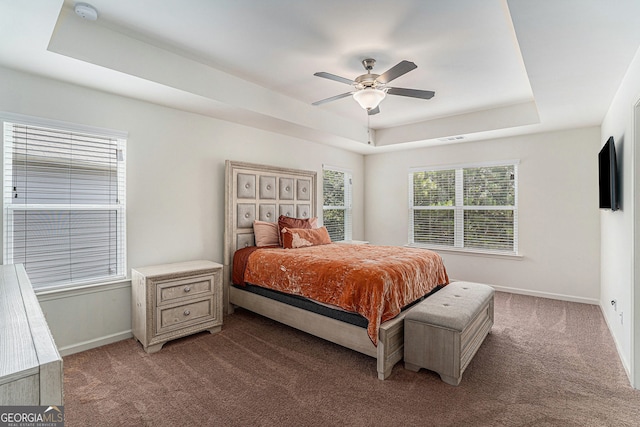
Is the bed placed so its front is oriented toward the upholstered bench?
yes

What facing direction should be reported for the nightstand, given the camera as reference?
facing the viewer and to the right of the viewer

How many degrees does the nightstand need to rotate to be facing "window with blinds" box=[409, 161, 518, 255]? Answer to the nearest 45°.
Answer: approximately 45° to its left

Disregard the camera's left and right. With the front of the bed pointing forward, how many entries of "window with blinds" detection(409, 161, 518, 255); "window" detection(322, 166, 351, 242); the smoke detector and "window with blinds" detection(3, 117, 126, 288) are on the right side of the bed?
2

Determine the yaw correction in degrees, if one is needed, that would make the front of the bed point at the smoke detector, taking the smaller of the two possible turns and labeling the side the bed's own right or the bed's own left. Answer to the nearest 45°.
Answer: approximately 90° to the bed's own right

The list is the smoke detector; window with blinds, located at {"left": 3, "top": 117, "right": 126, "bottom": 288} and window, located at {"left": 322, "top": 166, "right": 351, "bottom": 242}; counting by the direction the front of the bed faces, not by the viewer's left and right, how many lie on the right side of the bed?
2

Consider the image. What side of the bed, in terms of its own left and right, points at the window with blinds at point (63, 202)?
right

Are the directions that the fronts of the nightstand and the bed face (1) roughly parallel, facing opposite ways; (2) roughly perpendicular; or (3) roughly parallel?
roughly parallel

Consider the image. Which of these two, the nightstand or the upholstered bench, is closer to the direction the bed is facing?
the upholstered bench

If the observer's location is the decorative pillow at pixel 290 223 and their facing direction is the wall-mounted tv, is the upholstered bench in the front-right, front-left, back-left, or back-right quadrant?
front-right

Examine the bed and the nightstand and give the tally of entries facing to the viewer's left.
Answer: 0
